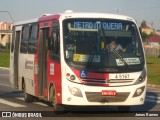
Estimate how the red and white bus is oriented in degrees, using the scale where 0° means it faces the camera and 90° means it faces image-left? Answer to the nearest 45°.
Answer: approximately 315°
